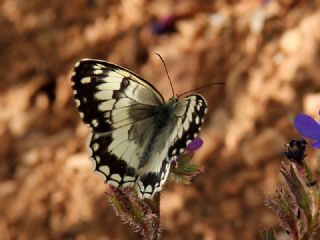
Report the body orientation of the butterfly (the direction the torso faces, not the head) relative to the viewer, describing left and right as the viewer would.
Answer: facing away from the viewer and to the right of the viewer
